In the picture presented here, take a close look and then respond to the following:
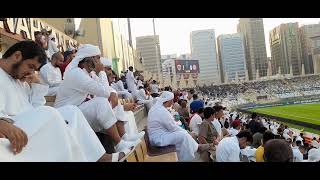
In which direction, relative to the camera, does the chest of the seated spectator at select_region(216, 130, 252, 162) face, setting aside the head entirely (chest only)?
to the viewer's right

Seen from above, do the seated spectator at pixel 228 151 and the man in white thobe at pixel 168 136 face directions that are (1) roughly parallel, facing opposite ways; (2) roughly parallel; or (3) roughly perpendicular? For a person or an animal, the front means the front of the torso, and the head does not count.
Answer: roughly parallel

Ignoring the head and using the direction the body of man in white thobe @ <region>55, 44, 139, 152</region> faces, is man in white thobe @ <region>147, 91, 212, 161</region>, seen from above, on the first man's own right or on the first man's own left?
on the first man's own left

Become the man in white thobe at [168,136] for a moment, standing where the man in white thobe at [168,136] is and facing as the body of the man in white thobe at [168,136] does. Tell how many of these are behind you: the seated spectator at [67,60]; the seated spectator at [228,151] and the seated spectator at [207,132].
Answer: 1

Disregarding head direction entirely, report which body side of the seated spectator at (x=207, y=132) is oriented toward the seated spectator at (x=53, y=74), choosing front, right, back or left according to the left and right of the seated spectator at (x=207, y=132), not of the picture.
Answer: back

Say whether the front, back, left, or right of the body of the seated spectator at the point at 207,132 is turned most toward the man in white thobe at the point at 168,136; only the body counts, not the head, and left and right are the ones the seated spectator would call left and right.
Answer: back

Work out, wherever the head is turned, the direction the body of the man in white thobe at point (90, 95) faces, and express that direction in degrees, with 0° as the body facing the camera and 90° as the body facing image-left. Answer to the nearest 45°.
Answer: approximately 270°

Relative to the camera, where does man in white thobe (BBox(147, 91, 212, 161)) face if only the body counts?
to the viewer's right

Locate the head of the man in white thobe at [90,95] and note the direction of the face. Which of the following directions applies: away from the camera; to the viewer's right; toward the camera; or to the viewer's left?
to the viewer's right

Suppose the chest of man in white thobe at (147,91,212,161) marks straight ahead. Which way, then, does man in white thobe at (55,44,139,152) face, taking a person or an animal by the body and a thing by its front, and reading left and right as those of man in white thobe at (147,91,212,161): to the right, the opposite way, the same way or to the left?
the same way

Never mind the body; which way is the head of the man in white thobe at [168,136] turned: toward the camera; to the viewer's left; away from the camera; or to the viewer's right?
to the viewer's right
